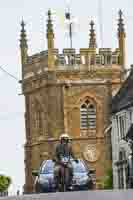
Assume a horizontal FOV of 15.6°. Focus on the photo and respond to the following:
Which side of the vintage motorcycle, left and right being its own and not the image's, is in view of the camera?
front
